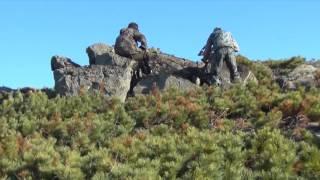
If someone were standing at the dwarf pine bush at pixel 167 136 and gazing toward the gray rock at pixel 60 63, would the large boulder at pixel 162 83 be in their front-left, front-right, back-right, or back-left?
front-right

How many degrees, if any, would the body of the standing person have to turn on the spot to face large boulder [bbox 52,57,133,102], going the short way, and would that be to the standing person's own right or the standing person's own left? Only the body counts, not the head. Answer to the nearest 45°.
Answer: approximately 90° to the standing person's own left

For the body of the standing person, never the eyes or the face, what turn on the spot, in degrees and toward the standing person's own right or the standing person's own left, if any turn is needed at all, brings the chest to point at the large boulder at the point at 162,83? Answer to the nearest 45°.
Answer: approximately 90° to the standing person's own left

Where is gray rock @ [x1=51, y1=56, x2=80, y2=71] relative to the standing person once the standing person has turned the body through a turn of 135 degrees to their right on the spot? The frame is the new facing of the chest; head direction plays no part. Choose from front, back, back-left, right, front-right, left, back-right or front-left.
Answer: back-right

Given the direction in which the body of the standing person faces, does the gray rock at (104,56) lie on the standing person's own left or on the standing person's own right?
on the standing person's own left

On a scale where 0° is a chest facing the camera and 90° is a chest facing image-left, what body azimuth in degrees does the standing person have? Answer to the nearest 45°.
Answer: approximately 180°

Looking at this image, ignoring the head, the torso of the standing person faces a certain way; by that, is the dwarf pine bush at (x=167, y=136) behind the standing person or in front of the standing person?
behind
